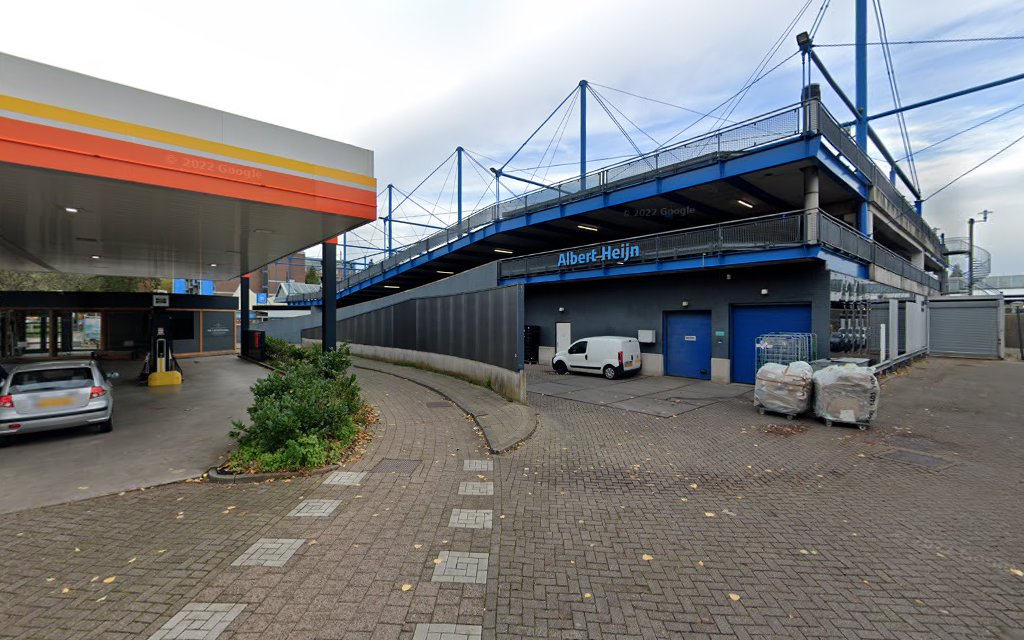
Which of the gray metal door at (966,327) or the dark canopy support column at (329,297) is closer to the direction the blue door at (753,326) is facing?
the dark canopy support column

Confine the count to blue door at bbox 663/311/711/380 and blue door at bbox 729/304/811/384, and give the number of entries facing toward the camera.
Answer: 2

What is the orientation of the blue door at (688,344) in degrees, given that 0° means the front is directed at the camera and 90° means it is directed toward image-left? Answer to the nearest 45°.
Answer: approximately 0°

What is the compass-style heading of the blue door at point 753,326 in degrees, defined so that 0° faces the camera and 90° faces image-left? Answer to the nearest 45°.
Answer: approximately 0°

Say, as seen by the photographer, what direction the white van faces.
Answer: facing away from the viewer and to the left of the viewer

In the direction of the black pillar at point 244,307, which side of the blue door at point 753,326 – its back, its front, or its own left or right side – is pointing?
right

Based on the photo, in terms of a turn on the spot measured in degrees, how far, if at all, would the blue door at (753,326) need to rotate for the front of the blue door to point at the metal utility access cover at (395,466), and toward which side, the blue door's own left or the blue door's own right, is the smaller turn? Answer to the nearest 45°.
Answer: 0° — it already faces it

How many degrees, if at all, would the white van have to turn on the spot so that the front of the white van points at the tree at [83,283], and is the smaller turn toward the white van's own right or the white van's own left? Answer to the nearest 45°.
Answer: approximately 45° to the white van's own left

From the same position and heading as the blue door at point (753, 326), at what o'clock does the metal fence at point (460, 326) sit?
The metal fence is roughly at 2 o'clock from the blue door.

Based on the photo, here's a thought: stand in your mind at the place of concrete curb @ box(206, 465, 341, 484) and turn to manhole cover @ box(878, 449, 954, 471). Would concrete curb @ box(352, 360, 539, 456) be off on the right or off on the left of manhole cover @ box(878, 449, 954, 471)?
left

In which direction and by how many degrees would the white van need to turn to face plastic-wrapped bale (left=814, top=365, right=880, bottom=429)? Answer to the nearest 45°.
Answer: approximately 180°

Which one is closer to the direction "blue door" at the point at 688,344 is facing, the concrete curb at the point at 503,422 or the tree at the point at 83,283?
the concrete curb

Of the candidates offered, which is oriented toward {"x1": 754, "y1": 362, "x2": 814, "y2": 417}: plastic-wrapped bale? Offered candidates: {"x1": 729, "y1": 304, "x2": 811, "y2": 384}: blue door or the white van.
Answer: the blue door

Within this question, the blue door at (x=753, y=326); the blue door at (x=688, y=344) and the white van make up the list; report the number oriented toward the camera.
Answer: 2
